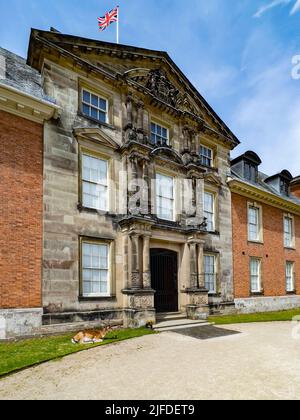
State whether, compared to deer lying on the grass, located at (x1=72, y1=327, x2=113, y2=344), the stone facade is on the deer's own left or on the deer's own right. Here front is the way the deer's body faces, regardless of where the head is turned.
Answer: on the deer's own left

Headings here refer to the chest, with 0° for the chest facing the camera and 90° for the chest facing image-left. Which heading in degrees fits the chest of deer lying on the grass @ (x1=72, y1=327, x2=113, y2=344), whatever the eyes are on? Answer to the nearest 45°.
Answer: approximately 270°
